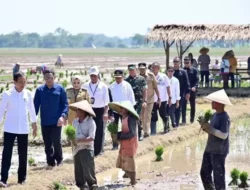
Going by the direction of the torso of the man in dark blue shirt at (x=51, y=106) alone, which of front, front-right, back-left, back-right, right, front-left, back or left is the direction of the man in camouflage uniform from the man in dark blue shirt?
back-left

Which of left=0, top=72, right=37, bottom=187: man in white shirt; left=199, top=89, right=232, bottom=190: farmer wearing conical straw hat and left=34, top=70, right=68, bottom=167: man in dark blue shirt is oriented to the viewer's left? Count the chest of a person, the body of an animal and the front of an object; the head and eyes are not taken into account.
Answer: the farmer wearing conical straw hat

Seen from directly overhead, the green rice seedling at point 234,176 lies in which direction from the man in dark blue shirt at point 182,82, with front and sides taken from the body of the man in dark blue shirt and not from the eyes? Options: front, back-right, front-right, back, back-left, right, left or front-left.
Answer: front-left

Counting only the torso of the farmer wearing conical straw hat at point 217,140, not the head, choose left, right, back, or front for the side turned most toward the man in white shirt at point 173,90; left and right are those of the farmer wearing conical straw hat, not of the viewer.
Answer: right

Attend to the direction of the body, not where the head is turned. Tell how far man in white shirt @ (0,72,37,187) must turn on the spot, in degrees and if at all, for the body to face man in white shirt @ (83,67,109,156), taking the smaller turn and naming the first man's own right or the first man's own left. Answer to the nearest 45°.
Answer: approximately 135° to the first man's own left

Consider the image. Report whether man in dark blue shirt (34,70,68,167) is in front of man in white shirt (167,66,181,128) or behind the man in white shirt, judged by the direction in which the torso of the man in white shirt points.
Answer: in front

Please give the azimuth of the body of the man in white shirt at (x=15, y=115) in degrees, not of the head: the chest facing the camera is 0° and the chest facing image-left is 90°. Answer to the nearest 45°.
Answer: approximately 0°

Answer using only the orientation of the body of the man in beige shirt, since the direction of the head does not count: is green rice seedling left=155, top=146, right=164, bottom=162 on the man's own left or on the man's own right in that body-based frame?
on the man's own left
